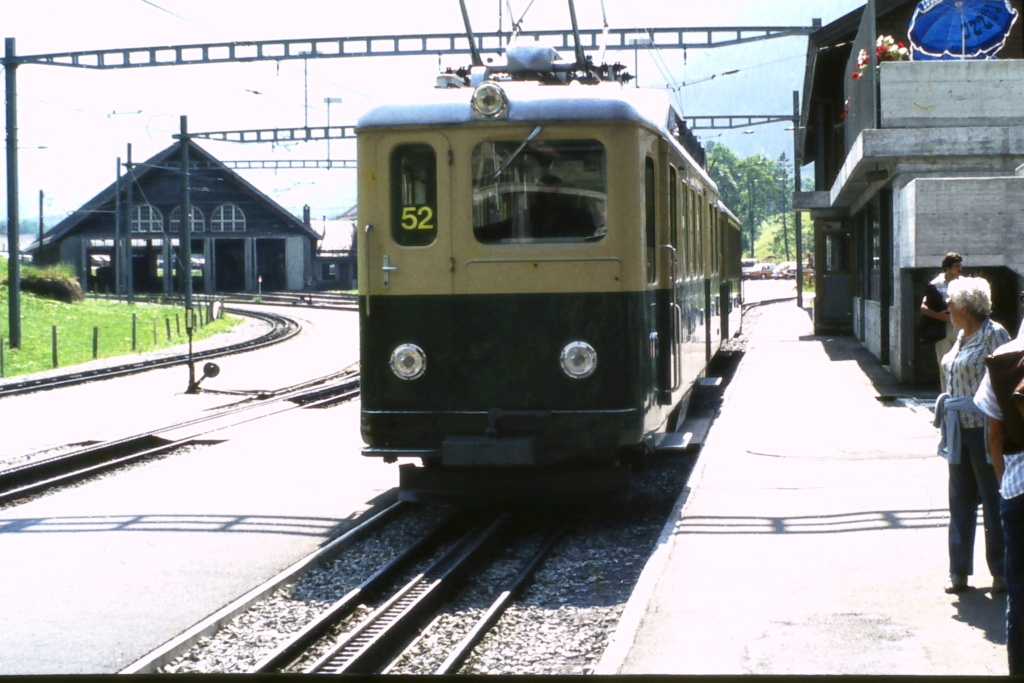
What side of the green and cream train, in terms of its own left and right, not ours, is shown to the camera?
front

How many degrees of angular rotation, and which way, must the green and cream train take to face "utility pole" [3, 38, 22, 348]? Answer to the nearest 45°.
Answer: approximately 135° to its right

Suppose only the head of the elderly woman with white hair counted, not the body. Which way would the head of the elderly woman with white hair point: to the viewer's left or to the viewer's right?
to the viewer's left

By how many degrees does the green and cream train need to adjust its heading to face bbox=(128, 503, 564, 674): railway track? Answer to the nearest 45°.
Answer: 0° — it already faces it

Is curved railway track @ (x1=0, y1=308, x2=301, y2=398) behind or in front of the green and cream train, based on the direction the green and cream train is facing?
behind

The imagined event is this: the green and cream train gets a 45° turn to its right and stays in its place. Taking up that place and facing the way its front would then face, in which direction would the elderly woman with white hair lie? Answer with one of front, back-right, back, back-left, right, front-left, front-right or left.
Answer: left

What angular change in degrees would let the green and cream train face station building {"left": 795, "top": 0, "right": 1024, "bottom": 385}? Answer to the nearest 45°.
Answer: approximately 135° to its left
